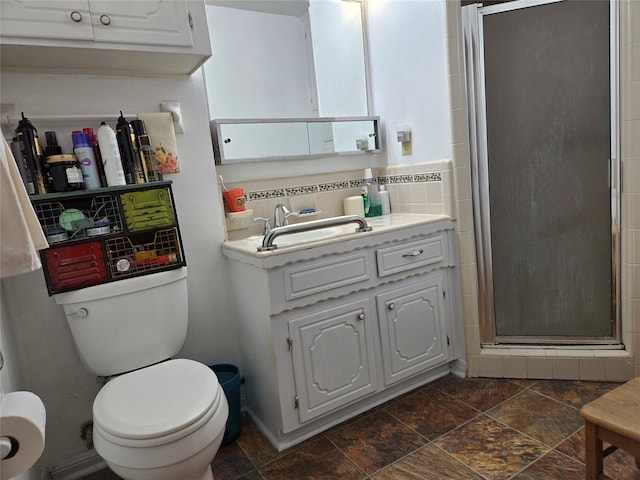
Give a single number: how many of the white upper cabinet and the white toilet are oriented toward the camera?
2

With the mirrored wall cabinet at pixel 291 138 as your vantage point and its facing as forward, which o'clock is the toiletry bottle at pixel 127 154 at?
The toiletry bottle is roughly at 3 o'clock from the mirrored wall cabinet.

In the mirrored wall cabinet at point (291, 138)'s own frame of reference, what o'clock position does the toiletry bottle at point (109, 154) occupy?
The toiletry bottle is roughly at 3 o'clock from the mirrored wall cabinet.

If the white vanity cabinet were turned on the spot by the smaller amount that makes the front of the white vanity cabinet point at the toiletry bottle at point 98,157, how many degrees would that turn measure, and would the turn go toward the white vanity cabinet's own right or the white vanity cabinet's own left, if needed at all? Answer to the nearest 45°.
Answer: approximately 135° to the white vanity cabinet's own right

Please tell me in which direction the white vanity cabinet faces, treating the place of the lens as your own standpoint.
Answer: facing the viewer and to the right of the viewer
